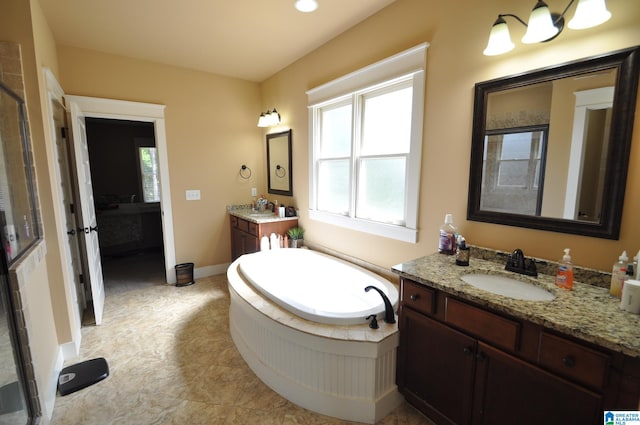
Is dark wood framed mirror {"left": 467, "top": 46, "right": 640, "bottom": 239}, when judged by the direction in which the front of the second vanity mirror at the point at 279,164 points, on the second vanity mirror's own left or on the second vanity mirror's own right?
on the second vanity mirror's own left

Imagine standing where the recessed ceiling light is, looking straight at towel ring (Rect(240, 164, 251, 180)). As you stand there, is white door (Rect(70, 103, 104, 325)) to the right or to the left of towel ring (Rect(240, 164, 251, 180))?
left

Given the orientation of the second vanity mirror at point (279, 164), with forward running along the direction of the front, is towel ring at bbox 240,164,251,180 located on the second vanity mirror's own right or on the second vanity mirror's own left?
on the second vanity mirror's own right

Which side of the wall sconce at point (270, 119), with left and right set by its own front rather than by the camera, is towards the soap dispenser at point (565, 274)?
left

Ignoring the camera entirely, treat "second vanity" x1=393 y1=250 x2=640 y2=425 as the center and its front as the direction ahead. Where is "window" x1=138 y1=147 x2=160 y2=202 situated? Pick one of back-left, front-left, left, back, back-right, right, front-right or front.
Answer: front-right

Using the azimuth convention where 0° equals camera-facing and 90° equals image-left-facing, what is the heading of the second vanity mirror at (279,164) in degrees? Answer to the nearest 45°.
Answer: approximately 45°

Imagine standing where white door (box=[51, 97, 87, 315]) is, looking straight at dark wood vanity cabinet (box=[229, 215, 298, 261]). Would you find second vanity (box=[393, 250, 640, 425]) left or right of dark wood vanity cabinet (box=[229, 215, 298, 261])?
right

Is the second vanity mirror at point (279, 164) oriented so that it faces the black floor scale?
yes

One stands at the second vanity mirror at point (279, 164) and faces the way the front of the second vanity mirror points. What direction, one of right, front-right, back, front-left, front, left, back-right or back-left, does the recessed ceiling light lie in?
front-left
